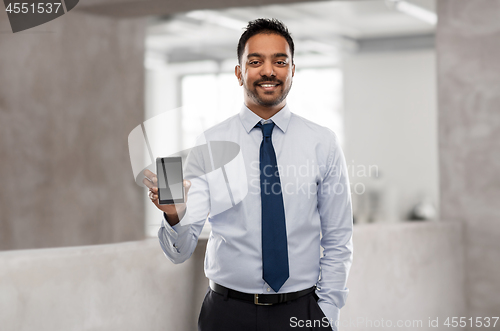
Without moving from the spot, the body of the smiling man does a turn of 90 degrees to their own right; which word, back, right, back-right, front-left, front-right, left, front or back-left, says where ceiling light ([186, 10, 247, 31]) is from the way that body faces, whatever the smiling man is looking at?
right

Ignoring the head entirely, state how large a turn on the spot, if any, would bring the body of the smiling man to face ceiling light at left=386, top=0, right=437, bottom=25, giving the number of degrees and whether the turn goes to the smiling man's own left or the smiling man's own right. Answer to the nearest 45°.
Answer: approximately 180°

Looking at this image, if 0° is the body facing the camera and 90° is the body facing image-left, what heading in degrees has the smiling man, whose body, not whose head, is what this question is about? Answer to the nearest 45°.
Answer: approximately 0°
